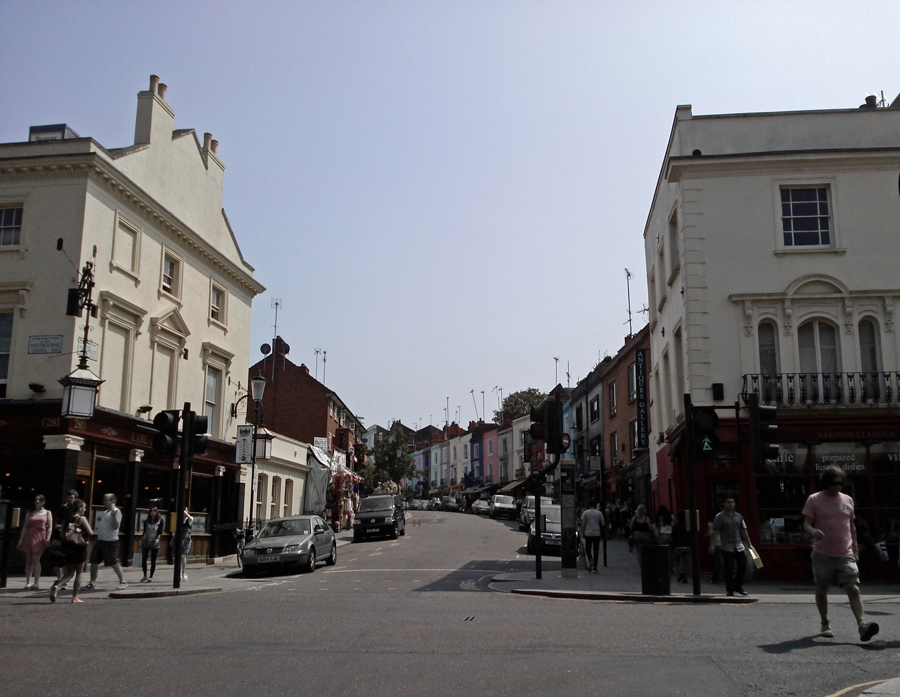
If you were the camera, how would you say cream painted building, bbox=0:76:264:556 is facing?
facing the viewer and to the right of the viewer

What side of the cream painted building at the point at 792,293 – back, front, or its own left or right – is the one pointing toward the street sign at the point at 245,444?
right

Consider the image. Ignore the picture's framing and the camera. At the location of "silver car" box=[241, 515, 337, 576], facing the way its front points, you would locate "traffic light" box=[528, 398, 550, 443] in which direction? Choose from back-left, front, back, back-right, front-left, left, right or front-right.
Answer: left

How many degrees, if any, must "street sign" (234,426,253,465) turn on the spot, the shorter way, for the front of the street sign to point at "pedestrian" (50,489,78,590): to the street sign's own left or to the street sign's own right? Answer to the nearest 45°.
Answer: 0° — it already faces them

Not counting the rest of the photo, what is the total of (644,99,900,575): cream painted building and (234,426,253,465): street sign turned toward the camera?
2

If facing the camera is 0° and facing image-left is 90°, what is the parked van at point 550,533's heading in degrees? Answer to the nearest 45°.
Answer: approximately 0°

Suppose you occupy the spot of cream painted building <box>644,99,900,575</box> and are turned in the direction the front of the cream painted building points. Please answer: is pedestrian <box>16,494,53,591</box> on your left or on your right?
on your right
